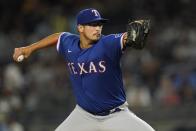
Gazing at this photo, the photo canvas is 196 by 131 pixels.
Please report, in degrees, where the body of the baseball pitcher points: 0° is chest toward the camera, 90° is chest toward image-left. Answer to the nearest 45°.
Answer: approximately 0°
